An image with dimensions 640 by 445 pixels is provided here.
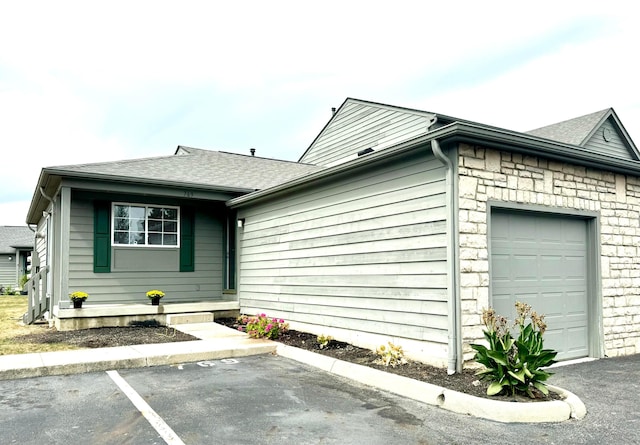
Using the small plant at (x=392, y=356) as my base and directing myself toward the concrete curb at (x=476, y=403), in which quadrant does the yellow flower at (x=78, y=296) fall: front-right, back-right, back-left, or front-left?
back-right

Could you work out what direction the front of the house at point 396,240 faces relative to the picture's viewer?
facing the viewer and to the right of the viewer

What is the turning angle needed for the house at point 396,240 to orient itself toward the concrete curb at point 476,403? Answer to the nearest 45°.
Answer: approximately 45° to its right

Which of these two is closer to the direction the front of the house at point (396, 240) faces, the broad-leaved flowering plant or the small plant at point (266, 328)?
the broad-leaved flowering plant
